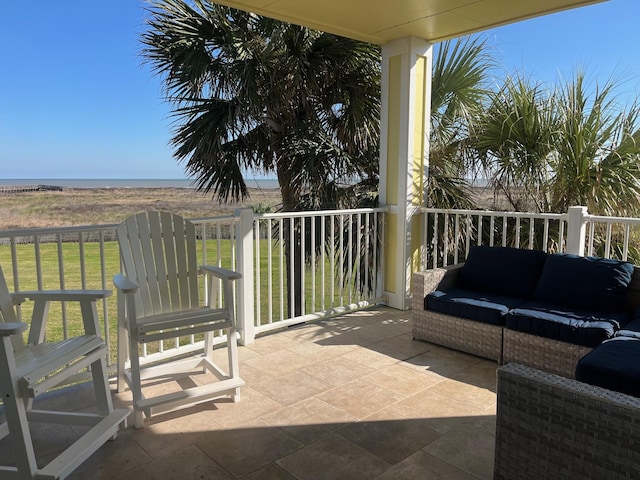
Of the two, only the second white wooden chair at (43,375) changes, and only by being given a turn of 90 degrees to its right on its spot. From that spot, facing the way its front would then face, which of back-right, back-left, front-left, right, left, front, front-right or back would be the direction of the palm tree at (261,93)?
back

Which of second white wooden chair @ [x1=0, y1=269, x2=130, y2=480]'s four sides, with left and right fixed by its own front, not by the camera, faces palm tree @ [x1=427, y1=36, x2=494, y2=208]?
left

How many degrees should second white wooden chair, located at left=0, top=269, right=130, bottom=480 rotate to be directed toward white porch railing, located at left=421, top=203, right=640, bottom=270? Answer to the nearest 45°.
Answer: approximately 45° to its left

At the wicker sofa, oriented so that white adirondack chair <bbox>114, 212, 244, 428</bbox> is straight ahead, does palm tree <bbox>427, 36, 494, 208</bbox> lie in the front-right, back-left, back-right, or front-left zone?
back-right

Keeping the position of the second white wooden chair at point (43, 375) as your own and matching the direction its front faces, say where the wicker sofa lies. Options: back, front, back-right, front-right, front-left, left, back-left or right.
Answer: front-left

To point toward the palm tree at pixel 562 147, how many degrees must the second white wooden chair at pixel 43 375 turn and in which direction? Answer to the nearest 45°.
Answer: approximately 45° to its left

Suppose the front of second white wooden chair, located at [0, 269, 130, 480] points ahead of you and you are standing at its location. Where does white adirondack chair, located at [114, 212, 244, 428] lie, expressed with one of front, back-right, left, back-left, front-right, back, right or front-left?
left

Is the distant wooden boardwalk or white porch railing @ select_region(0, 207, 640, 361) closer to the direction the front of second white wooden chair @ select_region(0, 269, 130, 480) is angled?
the white porch railing

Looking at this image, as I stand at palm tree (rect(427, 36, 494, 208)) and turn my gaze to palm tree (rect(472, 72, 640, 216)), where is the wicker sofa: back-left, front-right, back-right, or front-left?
front-right

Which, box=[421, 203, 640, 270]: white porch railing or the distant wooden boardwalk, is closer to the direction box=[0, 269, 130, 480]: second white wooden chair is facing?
the white porch railing
